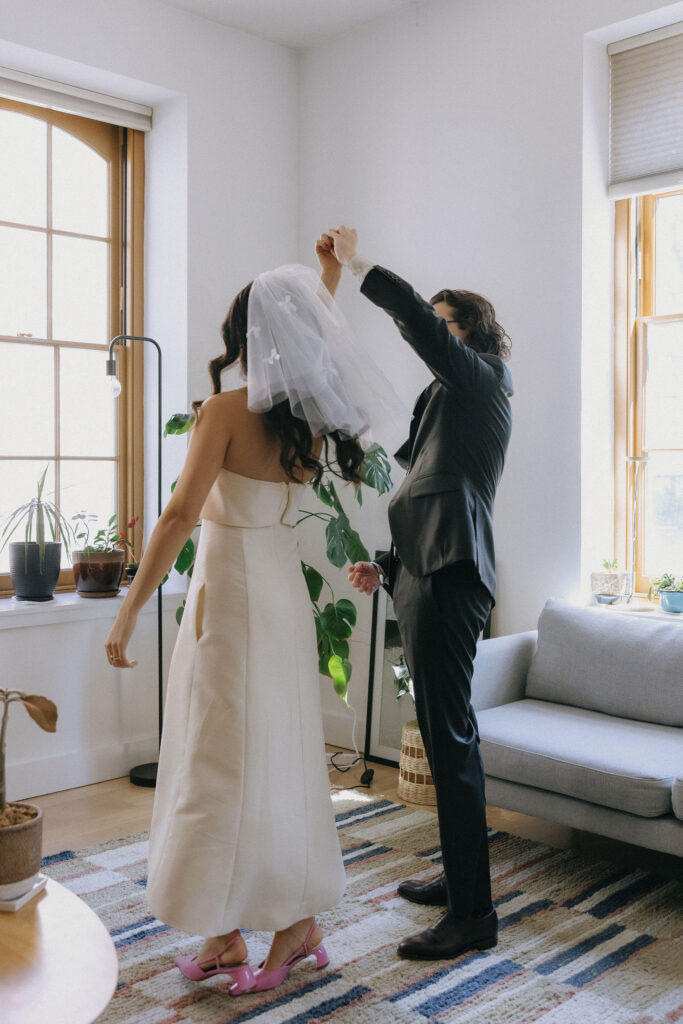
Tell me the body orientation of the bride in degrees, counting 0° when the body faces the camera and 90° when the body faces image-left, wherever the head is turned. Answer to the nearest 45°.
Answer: approximately 135°

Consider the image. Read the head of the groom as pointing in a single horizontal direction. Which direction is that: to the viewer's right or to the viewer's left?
to the viewer's left

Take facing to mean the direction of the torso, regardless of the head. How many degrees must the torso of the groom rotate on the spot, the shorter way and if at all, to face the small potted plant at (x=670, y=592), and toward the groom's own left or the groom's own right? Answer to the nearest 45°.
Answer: approximately 135° to the groom's own right

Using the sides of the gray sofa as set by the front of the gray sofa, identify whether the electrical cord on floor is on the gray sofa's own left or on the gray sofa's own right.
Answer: on the gray sofa's own right

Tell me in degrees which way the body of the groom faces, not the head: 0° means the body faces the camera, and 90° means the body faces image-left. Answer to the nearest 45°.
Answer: approximately 90°

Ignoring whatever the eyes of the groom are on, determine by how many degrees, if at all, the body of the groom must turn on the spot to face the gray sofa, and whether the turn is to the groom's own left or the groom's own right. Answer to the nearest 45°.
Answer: approximately 135° to the groom's own right

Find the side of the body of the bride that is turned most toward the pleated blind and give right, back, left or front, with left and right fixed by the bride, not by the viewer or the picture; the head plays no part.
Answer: right

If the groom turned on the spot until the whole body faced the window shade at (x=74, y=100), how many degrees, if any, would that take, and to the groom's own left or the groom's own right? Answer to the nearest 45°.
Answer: approximately 45° to the groom's own right

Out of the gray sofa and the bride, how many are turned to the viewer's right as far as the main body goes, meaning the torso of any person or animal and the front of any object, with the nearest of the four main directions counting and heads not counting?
0

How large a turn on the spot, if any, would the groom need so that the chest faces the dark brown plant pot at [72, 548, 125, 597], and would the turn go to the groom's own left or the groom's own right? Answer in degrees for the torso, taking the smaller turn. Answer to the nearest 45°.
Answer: approximately 45° to the groom's own right

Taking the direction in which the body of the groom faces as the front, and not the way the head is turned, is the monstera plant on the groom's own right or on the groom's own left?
on the groom's own right

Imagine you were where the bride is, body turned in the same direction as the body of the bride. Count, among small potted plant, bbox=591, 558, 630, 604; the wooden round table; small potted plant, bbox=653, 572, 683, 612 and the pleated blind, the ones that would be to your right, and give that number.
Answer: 3

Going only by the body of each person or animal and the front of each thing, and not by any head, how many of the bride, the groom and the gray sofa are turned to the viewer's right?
0

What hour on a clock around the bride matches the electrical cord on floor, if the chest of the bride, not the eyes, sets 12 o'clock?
The electrical cord on floor is roughly at 2 o'clock from the bride.

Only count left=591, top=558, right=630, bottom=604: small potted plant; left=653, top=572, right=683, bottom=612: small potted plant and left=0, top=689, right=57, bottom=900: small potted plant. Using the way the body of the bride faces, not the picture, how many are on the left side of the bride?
1

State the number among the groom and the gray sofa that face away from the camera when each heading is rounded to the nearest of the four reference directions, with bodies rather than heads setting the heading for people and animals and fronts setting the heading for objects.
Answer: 0
